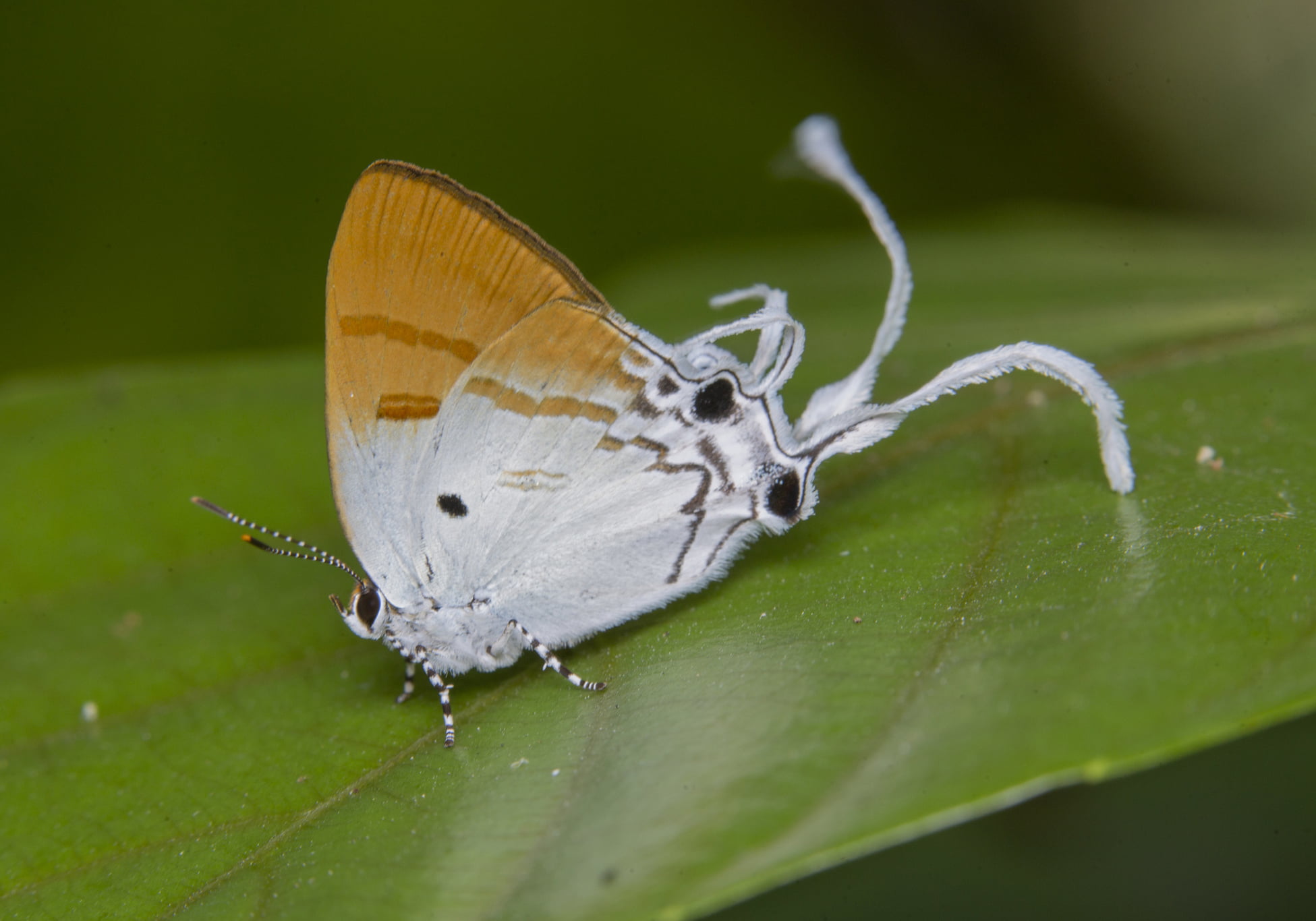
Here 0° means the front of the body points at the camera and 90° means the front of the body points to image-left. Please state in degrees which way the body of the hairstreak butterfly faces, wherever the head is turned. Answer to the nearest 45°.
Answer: approximately 90°
